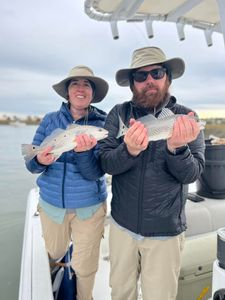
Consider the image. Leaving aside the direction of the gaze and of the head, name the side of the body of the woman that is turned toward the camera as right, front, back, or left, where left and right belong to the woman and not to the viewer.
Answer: front

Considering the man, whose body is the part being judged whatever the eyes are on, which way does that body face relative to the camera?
toward the camera

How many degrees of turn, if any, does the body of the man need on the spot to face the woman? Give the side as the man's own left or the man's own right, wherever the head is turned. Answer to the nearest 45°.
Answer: approximately 135° to the man's own right

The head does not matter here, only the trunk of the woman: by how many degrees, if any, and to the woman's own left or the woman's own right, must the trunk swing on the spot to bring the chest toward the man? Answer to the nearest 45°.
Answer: approximately 45° to the woman's own left

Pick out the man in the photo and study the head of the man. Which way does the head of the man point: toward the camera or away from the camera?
toward the camera

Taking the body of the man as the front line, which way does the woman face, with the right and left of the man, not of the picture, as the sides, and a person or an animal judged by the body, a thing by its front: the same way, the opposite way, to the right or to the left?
the same way

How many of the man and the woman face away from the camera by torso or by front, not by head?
0

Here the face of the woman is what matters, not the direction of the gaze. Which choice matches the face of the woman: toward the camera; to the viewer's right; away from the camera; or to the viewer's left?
toward the camera
